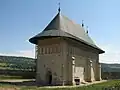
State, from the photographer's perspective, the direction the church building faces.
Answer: facing the viewer and to the left of the viewer
